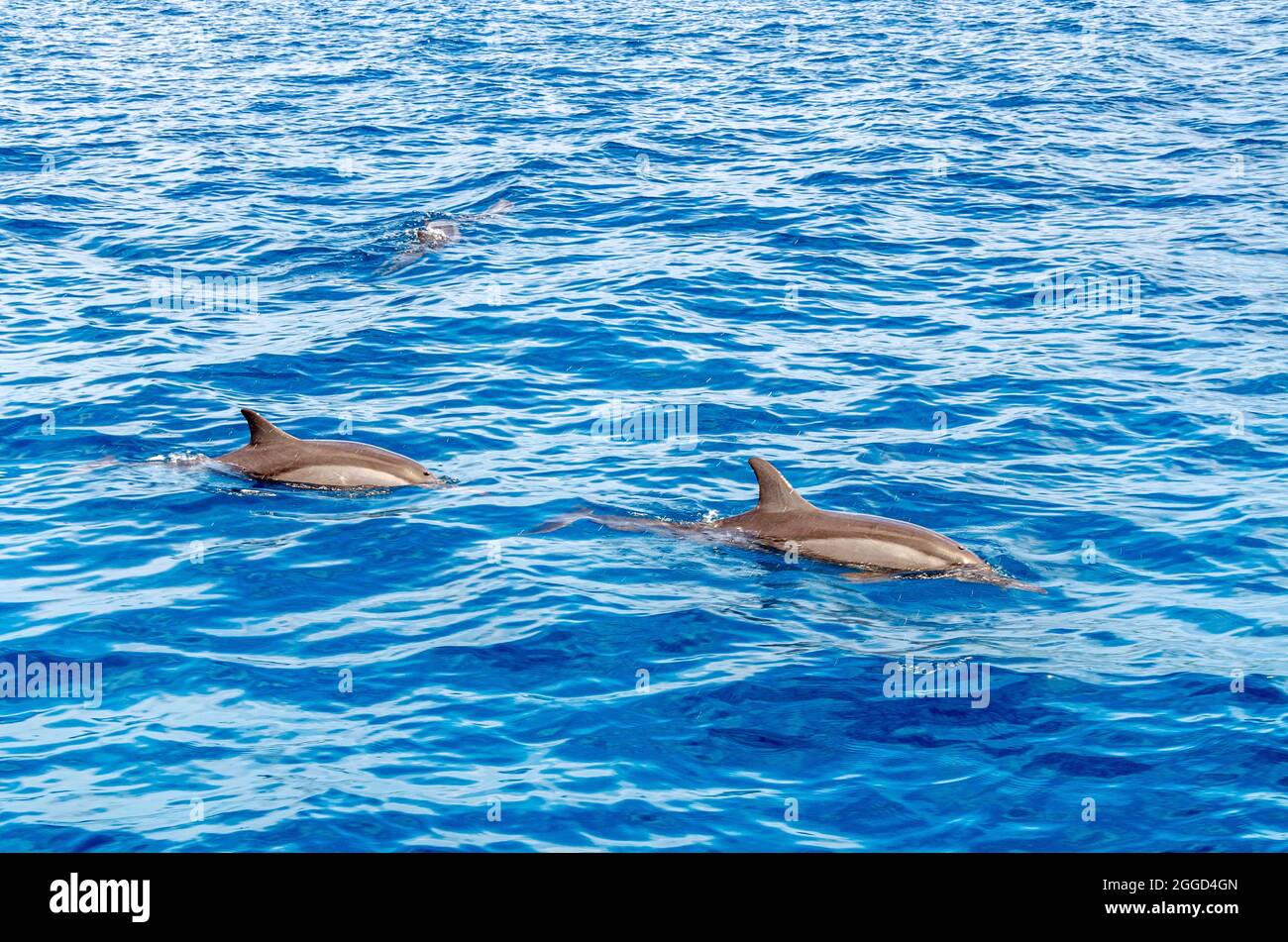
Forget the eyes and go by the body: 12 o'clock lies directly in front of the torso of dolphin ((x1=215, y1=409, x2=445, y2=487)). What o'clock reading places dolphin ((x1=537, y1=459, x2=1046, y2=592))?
dolphin ((x1=537, y1=459, x2=1046, y2=592)) is roughly at 1 o'clock from dolphin ((x1=215, y1=409, x2=445, y2=487)).

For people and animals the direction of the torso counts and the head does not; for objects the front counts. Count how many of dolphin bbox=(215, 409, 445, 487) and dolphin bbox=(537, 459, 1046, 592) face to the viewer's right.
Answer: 2

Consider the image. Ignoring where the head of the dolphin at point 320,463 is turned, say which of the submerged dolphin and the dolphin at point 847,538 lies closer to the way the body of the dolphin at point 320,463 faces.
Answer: the dolphin

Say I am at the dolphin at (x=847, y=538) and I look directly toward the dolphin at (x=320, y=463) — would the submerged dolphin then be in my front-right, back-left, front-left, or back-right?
front-right

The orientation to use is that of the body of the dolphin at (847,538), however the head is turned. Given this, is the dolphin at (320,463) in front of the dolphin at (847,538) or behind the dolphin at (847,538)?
behind

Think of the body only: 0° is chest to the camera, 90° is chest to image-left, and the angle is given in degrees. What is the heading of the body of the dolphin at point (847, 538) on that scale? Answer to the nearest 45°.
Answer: approximately 270°

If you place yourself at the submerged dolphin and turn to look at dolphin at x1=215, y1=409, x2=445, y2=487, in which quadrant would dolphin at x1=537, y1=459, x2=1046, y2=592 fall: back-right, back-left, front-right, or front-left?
front-left

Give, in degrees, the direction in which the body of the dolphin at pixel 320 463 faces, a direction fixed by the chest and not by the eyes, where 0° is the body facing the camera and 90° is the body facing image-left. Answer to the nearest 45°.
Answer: approximately 270°

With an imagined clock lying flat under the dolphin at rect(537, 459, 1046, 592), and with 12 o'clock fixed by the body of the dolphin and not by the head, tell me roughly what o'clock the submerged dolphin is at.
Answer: The submerged dolphin is roughly at 8 o'clock from the dolphin.

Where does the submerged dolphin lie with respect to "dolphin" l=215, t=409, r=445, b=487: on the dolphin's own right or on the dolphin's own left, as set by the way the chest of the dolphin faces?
on the dolphin's own left
